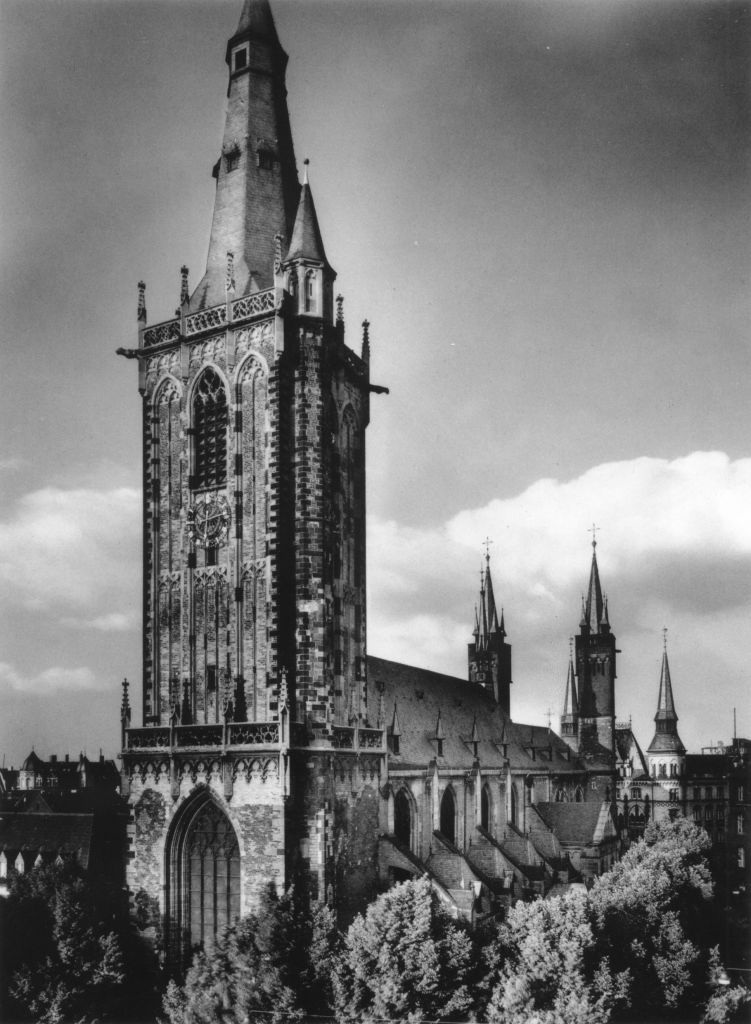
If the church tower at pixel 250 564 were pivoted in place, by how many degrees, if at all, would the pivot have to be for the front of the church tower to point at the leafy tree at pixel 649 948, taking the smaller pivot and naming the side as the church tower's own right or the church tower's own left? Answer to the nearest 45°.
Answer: approximately 135° to the church tower's own left

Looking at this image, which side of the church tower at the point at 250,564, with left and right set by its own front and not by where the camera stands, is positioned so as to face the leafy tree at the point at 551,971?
left

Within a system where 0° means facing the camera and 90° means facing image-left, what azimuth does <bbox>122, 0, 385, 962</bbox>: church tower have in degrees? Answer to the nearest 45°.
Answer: approximately 45°

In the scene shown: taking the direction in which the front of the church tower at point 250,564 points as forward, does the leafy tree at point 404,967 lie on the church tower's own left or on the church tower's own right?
on the church tower's own left
